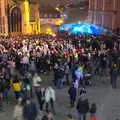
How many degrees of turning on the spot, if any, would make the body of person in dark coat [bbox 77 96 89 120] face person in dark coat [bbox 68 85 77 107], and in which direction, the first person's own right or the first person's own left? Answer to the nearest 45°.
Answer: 0° — they already face them

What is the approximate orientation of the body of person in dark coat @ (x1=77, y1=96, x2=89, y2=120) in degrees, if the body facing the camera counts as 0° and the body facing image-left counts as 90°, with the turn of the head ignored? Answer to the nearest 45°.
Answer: approximately 180°
